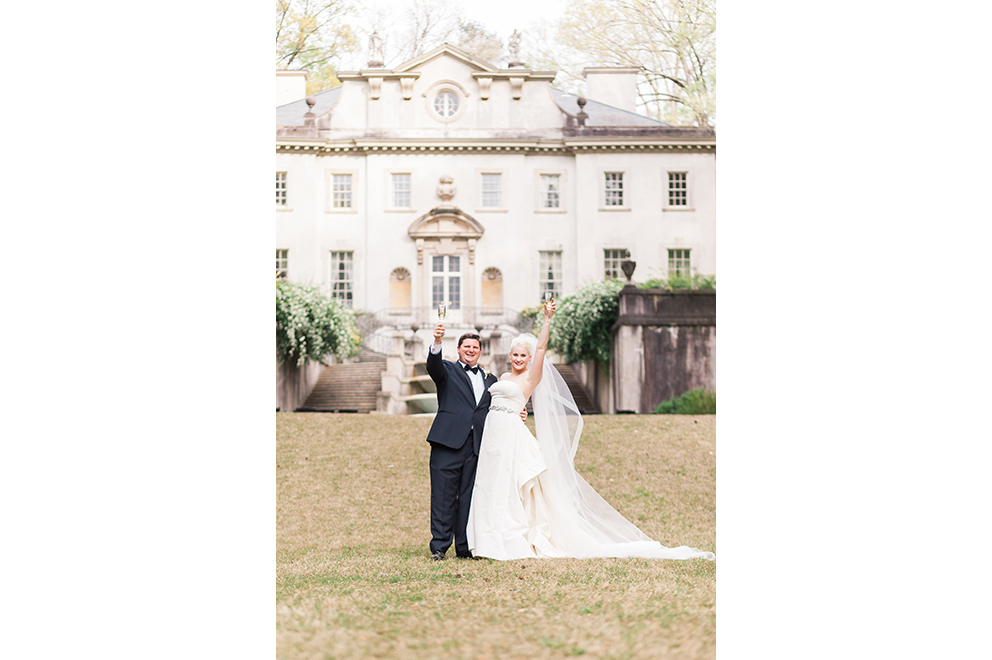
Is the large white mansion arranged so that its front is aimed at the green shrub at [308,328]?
no

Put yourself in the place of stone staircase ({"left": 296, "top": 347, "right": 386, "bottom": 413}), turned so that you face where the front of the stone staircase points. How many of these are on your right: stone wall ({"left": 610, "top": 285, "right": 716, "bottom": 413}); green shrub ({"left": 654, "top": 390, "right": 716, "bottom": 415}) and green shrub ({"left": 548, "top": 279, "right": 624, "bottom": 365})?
0

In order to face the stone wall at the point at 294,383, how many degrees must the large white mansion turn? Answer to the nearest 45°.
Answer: approximately 45° to its right

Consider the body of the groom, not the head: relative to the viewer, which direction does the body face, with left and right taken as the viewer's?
facing the viewer and to the right of the viewer

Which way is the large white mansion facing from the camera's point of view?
toward the camera

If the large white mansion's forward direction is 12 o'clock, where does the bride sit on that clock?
The bride is roughly at 12 o'clock from the large white mansion.

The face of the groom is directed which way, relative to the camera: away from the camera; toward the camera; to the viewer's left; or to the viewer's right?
toward the camera

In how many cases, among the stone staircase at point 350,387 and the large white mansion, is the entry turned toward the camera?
2

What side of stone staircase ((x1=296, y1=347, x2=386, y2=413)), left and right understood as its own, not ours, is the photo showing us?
front
